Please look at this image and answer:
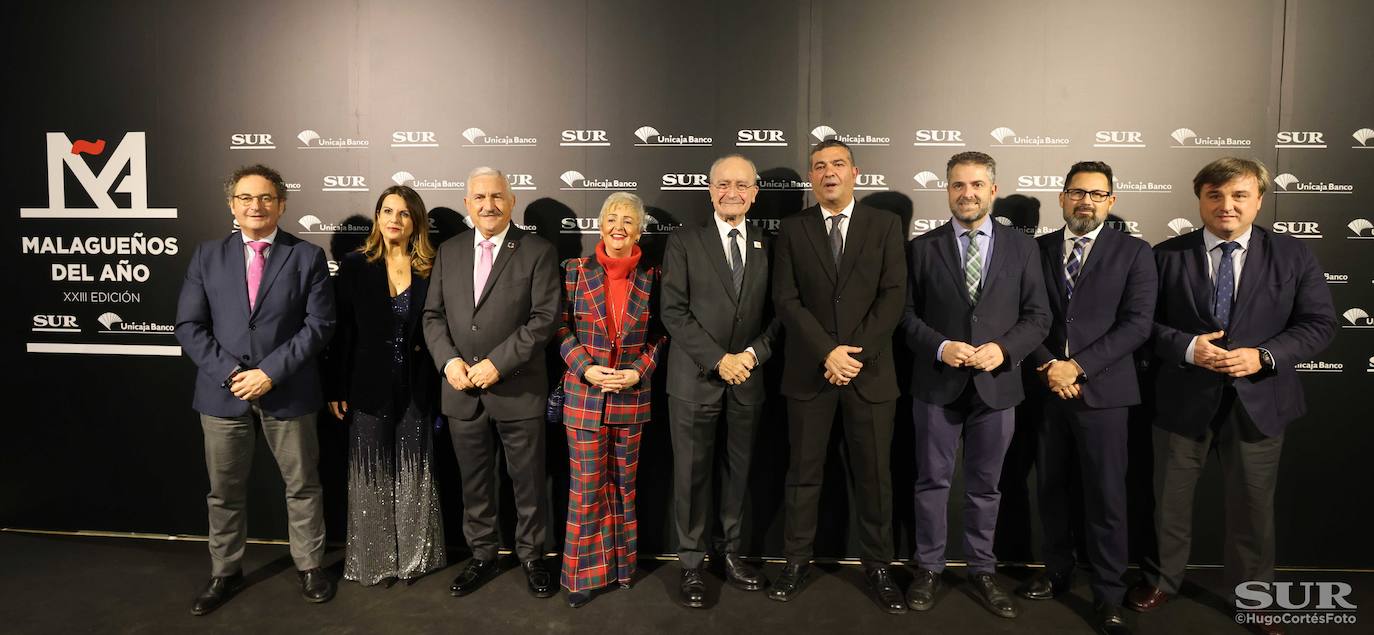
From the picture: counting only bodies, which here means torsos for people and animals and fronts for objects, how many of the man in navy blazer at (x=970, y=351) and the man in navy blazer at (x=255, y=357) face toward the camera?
2

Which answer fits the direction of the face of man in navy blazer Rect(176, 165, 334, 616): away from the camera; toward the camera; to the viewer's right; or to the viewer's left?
toward the camera

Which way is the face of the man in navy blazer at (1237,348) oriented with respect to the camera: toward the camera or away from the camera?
toward the camera

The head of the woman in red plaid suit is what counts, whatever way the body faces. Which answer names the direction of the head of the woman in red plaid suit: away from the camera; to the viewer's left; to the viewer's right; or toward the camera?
toward the camera

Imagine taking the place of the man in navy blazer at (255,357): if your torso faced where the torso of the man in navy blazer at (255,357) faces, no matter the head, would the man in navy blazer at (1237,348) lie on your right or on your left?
on your left

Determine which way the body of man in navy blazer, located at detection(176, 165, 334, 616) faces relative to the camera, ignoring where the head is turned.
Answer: toward the camera

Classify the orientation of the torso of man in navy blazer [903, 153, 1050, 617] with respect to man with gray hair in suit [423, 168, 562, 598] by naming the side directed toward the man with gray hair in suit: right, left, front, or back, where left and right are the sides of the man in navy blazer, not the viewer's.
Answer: right

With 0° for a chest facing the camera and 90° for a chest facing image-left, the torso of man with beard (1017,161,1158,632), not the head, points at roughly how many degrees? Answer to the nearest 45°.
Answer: approximately 45°

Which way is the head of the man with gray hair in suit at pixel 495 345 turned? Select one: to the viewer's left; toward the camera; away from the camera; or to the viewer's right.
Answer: toward the camera

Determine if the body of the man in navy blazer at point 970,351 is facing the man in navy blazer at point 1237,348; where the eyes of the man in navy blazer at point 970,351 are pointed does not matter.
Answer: no

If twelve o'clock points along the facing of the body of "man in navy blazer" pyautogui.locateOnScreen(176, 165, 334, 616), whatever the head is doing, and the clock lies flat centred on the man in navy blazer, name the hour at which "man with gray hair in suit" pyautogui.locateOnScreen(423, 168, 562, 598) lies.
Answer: The man with gray hair in suit is roughly at 10 o'clock from the man in navy blazer.

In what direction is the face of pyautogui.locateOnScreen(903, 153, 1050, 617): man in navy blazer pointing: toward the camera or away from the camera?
toward the camera

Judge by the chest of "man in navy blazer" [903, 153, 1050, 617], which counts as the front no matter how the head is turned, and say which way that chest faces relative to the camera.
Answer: toward the camera

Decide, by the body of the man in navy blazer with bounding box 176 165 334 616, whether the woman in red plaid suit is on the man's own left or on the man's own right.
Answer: on the man's own left
